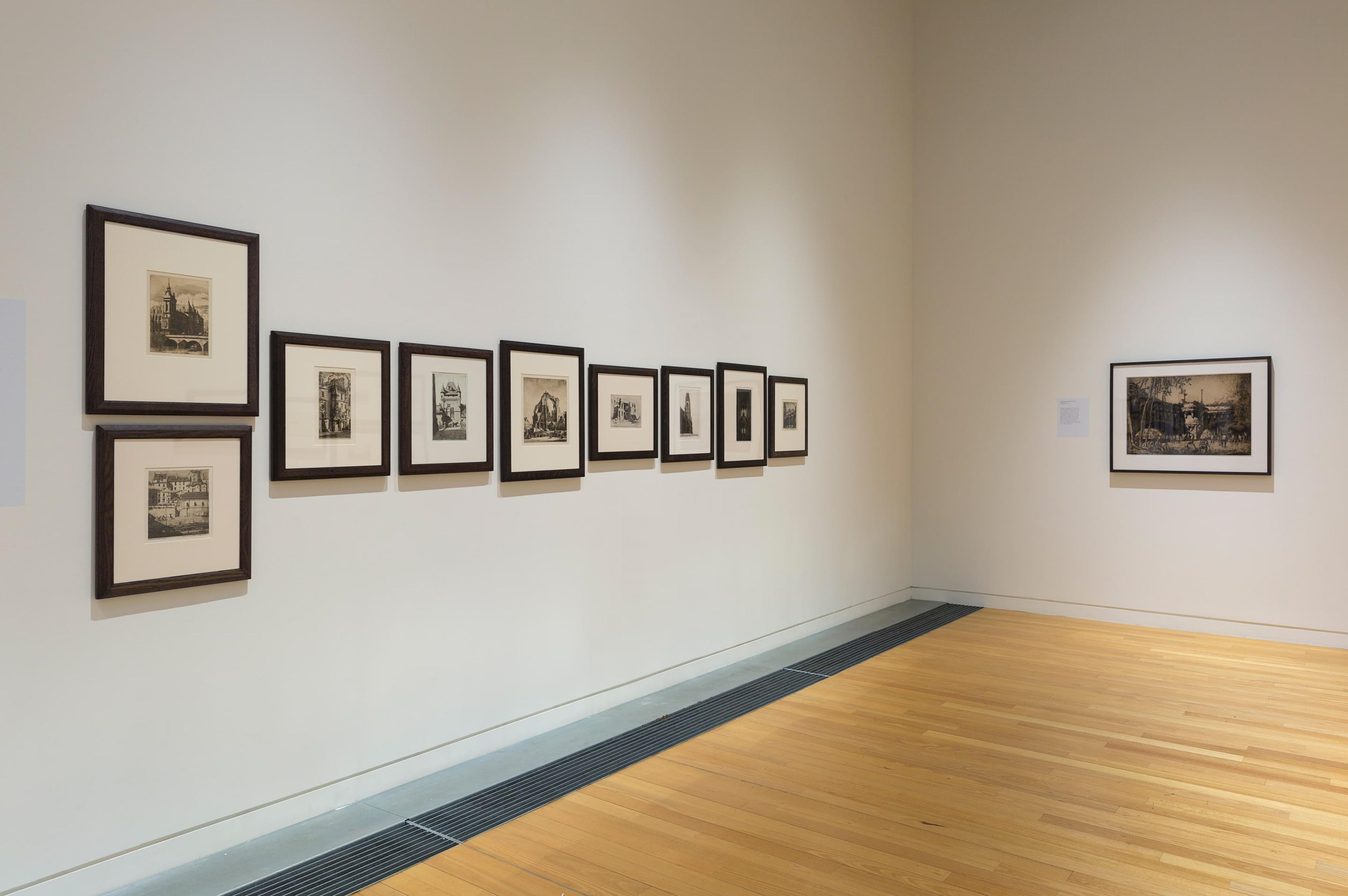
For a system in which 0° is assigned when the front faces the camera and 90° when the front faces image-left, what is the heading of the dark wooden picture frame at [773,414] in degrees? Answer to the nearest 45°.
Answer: approximately 315°

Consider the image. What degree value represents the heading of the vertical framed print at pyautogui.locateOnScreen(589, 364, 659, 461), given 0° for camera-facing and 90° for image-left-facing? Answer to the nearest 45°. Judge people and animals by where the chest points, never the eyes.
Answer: approximately 315°

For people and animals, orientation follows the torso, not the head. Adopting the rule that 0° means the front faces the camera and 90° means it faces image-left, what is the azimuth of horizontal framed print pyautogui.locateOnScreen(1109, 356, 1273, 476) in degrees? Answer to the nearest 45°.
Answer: approximately 0°

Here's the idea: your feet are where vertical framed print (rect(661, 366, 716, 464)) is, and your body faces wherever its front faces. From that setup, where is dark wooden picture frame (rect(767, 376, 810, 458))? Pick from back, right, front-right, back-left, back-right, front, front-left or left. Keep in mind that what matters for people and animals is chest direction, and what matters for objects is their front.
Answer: left

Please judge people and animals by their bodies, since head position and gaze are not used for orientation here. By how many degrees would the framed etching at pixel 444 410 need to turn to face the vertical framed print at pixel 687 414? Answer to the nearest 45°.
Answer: approximately 90° to its left

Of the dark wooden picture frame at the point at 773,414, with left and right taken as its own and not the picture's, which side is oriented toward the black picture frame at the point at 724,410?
right

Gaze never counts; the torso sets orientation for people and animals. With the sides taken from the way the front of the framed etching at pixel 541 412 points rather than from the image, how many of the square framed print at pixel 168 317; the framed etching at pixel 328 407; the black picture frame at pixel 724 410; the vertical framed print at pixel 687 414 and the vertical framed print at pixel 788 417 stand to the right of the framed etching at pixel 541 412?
2

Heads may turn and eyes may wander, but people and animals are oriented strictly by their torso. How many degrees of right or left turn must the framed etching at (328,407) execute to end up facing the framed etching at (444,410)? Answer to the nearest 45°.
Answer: approximately 90° to its left

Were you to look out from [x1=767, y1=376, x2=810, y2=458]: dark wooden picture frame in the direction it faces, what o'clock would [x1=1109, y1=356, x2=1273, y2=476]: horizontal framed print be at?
The horizontal framed print is roughly at 10 o'clock from the dark wooden picture frame.

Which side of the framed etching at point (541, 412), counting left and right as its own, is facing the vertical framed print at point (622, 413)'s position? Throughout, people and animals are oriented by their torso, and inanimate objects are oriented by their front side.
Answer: left

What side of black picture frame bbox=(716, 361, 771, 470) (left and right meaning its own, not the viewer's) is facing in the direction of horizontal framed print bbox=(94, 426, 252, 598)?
right

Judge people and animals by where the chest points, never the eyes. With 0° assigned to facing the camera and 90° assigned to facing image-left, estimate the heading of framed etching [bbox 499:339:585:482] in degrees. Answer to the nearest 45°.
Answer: approximately 315°

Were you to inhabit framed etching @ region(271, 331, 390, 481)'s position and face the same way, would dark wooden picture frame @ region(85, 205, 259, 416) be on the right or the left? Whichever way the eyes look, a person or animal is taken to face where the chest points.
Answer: on its right
